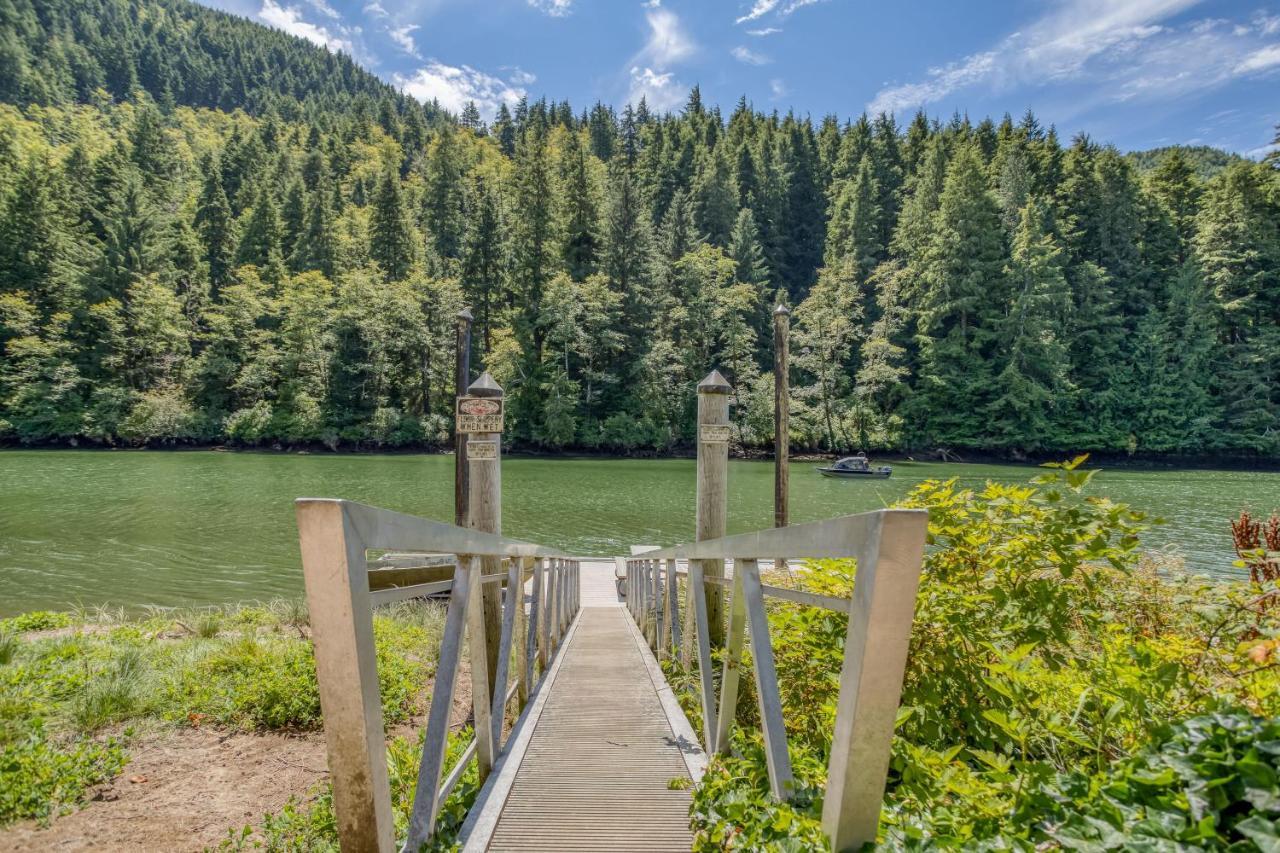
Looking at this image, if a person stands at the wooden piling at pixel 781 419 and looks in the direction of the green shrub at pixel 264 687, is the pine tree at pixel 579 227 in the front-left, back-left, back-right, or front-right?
back-right

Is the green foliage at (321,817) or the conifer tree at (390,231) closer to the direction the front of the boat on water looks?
the conifer tree

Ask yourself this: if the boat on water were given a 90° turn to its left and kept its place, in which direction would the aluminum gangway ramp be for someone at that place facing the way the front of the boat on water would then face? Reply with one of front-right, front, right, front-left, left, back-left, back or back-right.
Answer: front

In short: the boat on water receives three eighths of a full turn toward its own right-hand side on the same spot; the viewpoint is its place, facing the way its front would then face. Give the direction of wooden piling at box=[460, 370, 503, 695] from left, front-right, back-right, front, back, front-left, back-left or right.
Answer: back-right

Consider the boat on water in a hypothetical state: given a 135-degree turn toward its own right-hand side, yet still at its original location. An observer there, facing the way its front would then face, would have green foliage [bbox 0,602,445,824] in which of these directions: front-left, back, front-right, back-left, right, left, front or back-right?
back-right

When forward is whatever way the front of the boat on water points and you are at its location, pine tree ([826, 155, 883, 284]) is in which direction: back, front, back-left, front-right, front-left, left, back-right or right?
right

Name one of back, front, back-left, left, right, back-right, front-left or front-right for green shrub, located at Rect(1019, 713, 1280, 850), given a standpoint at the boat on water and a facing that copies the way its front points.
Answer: left

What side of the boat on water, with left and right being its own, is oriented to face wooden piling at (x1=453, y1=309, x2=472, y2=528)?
left

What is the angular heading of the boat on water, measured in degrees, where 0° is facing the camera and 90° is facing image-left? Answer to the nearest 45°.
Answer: approximately 90°

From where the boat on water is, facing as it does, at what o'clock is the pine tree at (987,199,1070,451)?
The pine tree is roughly at 4 o'clock from the boat on water.
